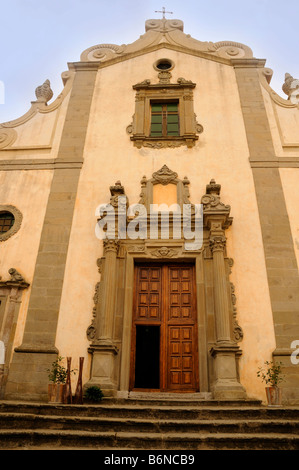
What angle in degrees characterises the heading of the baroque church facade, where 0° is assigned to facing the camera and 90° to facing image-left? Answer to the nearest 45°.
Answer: approximately 0°
